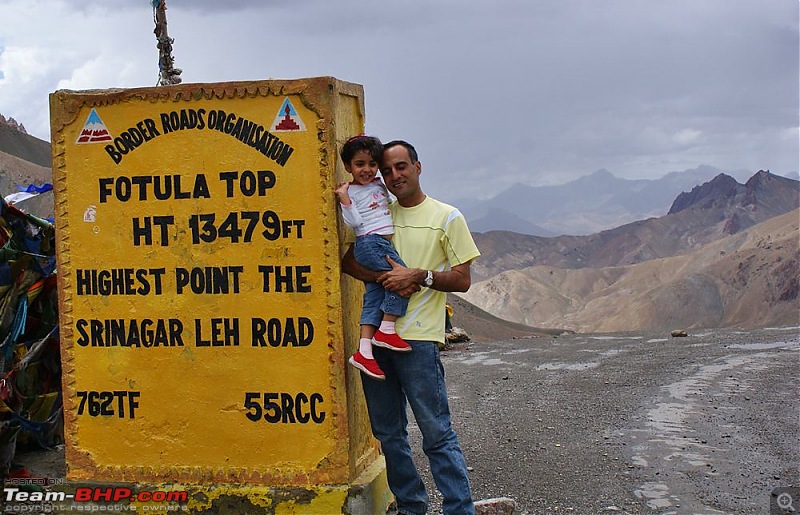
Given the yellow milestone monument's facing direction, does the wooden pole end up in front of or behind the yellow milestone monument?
behind

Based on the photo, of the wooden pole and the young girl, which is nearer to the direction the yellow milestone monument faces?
the young girl

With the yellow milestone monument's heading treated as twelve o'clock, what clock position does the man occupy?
The man is roughly at 10 o'clock from the yellow milestone monument.

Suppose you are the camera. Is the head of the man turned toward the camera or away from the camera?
toward the camera

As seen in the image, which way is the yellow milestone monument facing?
toward the camera

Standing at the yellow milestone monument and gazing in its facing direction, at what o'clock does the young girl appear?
The young girl is roughly at 10 o'clock from the yellow milestone monument.
